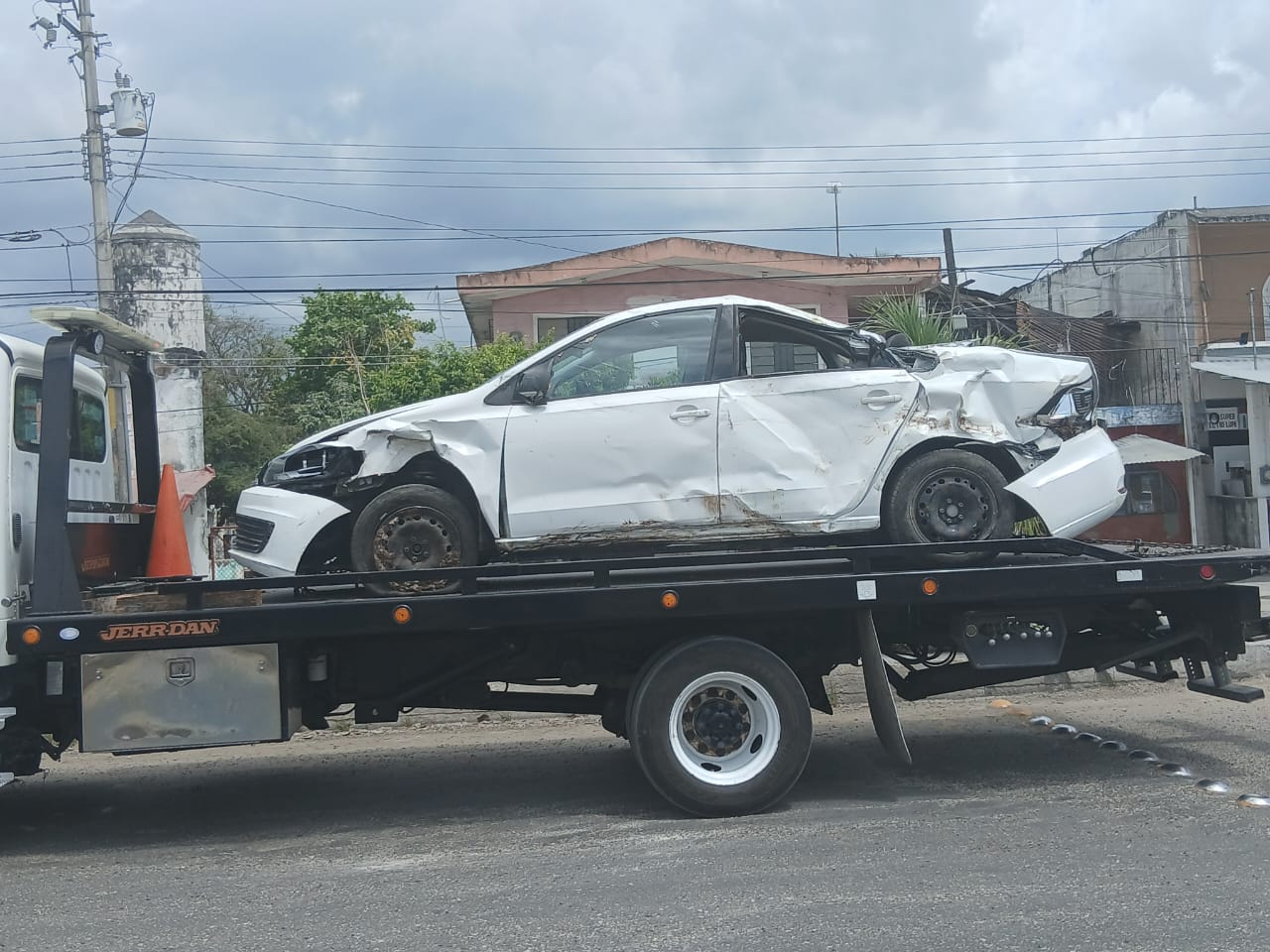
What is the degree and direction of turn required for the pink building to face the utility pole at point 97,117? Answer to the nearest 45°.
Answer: approximately 90° to its right

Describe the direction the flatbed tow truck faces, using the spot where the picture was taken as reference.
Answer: facing to the left of the viewer

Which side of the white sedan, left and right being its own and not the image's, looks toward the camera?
left

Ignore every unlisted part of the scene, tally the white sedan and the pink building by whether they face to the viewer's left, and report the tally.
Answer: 1

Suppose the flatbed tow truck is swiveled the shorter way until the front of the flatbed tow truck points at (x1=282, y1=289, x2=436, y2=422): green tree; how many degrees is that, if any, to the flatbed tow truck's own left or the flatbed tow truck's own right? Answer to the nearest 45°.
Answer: approximately 90° to the flatbed tow truck's own right

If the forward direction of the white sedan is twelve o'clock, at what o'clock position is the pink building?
The pink building is roughly at 3 o'clock from the white sedan.

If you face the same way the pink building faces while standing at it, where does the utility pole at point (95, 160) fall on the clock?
The utility pole is roughly at 3 o'clock from the pink building.

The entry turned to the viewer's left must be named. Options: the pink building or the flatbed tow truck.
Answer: the flatbed tow truck

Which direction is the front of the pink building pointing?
toward the camera

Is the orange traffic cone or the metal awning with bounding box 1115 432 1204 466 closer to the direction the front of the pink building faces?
the orange traffic cone

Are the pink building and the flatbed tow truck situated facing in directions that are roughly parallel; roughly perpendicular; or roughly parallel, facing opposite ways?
roughly perpendicular

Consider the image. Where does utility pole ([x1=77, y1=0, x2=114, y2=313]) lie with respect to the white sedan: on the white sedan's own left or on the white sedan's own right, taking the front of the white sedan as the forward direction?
on the white sedan's own right

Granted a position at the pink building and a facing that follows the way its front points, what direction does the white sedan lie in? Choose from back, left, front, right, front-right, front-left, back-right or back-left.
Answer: front

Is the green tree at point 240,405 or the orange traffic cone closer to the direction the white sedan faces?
the orange traffic cone

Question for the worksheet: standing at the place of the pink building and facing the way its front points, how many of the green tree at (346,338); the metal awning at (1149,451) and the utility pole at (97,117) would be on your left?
1

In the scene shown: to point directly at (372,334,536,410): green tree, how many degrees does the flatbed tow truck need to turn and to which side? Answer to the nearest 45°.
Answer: approximately 90° to its right

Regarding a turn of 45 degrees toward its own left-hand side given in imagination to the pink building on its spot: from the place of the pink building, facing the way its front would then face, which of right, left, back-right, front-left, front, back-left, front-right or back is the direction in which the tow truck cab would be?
front-right
